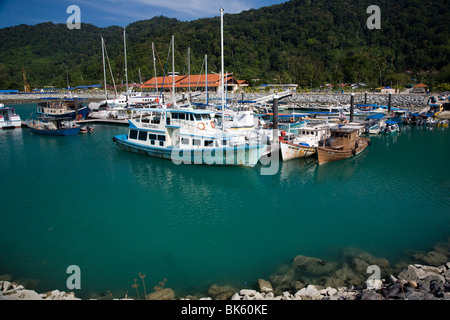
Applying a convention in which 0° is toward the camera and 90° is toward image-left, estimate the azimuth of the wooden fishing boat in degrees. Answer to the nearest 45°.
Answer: approximately 45°

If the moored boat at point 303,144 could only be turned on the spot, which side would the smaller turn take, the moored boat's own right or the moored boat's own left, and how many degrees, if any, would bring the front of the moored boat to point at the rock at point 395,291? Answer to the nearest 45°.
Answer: approximately 45° to the moored boat's own left

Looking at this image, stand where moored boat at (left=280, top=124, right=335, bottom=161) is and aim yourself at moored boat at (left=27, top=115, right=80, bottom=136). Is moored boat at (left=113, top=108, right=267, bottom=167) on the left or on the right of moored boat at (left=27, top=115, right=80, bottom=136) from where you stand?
left

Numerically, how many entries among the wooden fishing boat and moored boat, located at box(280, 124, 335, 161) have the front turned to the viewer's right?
0

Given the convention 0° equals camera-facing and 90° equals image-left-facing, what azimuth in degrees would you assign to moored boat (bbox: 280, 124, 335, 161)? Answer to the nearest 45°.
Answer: approximately 45°

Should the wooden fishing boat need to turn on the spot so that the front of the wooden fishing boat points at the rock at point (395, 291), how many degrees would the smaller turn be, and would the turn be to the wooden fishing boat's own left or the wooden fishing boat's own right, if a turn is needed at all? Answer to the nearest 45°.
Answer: approximately 45° to the wooden fishing boat's own left

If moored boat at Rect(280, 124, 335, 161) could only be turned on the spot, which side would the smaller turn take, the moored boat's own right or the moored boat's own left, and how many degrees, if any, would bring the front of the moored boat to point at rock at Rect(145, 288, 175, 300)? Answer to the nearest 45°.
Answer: approximately 45° to the moored boat's own left
